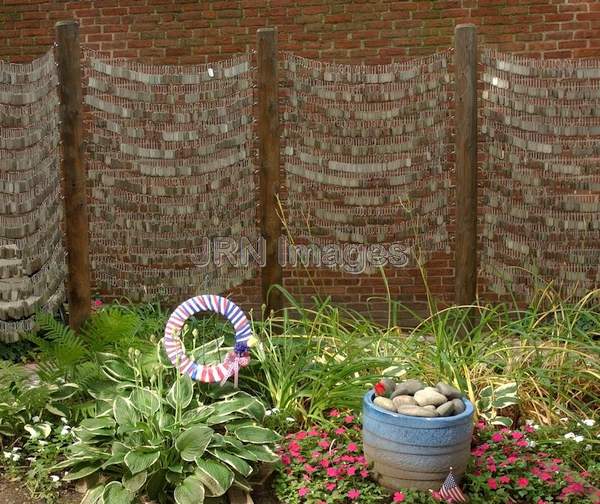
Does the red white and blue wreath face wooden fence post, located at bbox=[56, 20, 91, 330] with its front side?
no

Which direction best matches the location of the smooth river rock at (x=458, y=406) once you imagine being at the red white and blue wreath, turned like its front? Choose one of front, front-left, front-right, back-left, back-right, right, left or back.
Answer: front-left

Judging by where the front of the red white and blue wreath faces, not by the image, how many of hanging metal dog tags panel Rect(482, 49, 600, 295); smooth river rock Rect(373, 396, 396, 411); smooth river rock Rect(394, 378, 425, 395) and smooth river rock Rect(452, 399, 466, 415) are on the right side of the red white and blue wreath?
0

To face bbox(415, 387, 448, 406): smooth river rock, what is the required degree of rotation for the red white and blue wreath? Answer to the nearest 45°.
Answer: approximately 45° to its left

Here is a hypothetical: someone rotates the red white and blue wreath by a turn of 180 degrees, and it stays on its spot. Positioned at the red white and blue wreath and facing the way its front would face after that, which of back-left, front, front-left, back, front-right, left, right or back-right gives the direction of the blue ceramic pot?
back-right

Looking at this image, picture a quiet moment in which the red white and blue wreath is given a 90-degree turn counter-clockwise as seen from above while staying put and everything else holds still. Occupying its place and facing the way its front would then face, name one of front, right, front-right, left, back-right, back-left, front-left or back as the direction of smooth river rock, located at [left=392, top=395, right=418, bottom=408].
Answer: front-right

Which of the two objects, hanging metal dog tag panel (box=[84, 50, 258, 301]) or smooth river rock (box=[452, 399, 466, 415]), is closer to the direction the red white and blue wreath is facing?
the smooth river rock

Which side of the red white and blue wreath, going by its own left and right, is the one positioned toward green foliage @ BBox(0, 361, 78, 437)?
right

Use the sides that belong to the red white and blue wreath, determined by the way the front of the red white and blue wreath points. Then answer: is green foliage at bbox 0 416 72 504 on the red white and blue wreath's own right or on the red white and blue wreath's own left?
on the red white and blue wreath's own right

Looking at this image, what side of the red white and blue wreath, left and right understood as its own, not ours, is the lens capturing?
front

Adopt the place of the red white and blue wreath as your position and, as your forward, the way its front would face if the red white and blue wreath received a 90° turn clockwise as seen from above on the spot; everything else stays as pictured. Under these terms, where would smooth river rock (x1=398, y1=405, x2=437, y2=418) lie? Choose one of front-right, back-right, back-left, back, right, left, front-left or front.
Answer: back-left

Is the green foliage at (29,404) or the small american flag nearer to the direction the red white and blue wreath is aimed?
the small american flag

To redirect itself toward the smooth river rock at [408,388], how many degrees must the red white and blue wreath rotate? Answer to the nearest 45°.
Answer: approximately 45° to its left

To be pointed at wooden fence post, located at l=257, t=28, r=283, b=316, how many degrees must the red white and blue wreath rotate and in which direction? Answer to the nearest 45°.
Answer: approximately 180°

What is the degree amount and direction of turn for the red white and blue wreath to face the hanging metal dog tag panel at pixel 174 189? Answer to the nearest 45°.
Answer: approximately 180°

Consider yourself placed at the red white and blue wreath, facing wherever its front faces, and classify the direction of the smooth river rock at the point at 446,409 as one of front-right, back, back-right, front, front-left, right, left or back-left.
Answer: front-left

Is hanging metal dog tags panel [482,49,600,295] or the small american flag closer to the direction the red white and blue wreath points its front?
the small american flag

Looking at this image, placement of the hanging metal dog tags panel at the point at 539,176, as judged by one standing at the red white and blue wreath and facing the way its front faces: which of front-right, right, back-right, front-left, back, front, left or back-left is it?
back-left
